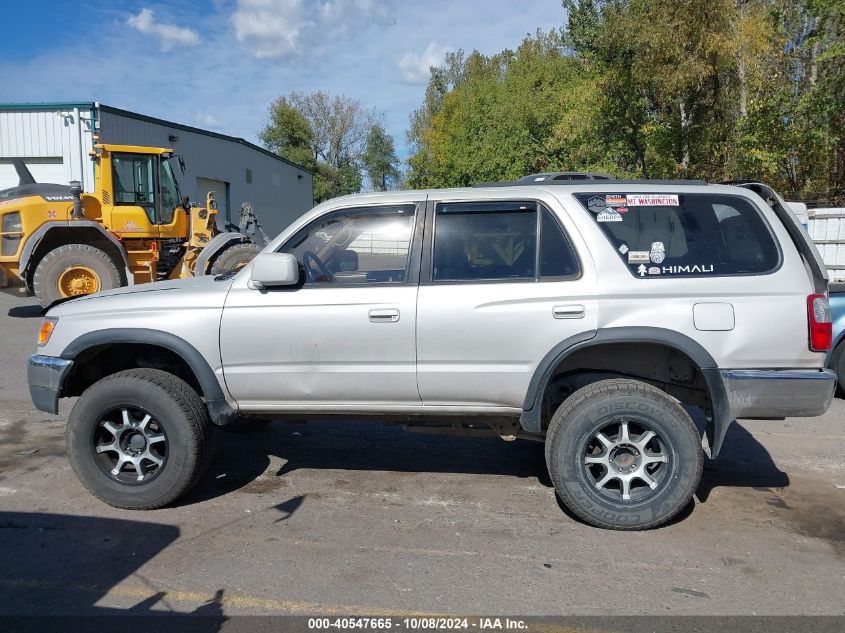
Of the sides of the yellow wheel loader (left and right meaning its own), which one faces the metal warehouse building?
left

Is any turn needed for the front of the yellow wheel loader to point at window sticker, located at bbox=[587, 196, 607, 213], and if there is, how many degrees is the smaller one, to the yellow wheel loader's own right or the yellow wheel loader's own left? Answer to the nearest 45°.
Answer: approximately 90° to the yellow wheel loader's own right

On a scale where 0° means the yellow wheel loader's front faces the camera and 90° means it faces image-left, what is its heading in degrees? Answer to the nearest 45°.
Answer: approximately 270°

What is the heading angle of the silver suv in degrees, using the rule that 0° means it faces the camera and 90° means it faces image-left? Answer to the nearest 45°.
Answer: approximately 90°

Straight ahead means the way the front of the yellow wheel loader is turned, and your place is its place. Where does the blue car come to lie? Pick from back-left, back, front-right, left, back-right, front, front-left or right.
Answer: front-right

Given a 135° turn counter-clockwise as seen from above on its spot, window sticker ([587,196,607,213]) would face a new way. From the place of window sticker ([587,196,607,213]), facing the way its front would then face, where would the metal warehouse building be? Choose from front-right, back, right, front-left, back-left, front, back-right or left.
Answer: left

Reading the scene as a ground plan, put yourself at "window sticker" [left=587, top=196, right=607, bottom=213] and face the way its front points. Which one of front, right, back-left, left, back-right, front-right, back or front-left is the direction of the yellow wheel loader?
back-right

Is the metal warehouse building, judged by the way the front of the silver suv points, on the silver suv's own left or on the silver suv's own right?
on the silver suv's own right
